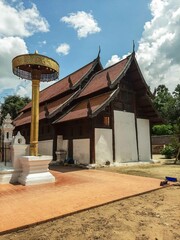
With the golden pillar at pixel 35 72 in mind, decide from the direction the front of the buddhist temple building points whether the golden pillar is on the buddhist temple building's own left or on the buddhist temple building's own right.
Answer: on the buddhist temple building's own left

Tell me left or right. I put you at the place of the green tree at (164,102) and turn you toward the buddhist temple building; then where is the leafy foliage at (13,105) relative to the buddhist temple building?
right

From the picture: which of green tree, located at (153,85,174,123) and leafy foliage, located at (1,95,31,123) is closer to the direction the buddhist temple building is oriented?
the green tree

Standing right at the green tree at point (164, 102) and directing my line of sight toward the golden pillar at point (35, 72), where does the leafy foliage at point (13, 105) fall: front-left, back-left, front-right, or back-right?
front-right

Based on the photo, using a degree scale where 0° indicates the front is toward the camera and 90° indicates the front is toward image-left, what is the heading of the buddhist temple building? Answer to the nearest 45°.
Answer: approximately 135°
